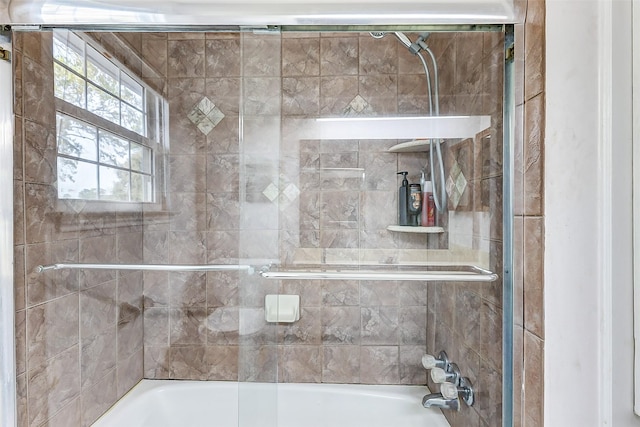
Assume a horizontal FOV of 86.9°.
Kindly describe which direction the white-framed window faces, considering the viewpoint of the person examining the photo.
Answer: facing the viewer and to the right of the viewer

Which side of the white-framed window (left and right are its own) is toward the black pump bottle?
front

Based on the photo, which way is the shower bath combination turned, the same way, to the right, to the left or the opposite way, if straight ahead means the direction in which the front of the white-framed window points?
to the right

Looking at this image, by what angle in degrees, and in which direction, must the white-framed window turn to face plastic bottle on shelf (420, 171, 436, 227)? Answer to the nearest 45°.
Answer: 0° — it already faces it

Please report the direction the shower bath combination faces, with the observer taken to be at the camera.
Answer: facing the viewer
